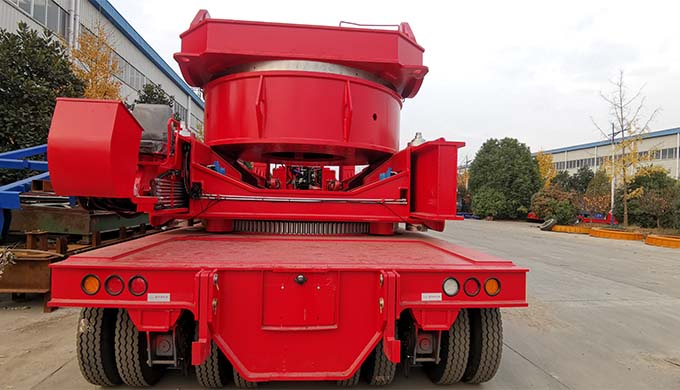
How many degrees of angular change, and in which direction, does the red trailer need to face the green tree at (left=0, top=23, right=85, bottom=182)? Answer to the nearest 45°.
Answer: approximately 45° to its left

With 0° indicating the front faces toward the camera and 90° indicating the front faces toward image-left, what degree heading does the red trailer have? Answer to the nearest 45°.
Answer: approximately 180°

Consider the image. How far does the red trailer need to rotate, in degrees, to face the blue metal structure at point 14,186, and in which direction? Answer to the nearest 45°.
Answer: approximately 45° to its left

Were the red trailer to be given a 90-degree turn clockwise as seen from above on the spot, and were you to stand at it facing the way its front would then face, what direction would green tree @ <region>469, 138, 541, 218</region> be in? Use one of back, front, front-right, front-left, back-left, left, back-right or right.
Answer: front-left

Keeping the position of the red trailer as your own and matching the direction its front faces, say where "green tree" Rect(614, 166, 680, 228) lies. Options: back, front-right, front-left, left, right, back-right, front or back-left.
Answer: front-right

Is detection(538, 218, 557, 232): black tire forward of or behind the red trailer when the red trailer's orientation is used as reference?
forward

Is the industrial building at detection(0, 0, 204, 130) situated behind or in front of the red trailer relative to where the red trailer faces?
in front

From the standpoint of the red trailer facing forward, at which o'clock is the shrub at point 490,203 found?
The shrub is roughly at 1 o'clock from the red trailer.
